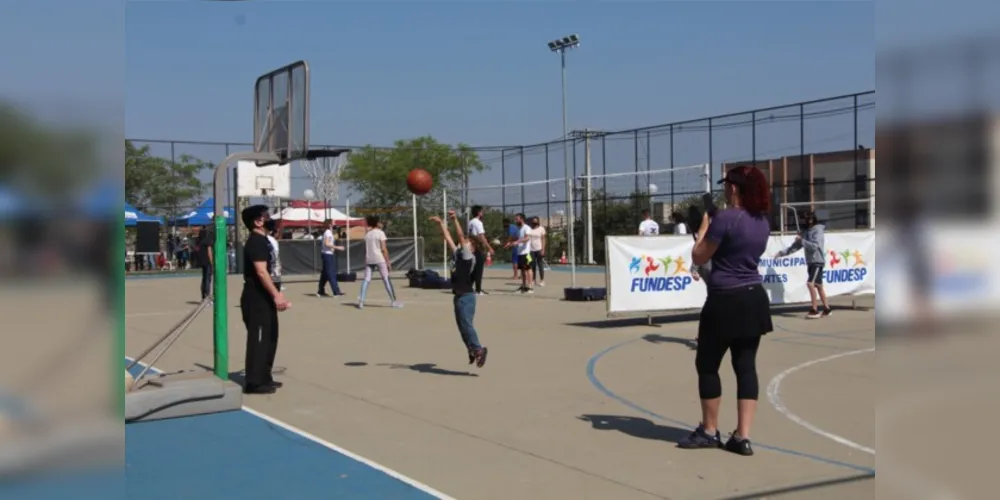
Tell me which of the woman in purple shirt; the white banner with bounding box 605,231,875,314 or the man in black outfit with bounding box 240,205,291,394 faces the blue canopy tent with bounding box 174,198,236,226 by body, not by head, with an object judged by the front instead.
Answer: the woman in purple shirt

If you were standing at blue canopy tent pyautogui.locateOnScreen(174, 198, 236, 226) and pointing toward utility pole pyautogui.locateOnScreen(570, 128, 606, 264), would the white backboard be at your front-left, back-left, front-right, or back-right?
front-right

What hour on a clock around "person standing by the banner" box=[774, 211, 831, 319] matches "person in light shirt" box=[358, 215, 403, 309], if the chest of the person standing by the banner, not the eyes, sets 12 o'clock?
The person in light shirt is roughly at 12 o'clock from the person standing by the banner.

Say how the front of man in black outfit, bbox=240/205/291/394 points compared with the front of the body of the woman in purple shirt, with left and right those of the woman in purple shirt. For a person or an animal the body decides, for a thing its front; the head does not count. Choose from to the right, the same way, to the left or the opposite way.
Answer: to the right

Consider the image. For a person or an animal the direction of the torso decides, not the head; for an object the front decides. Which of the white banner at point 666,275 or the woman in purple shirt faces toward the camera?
the white banner

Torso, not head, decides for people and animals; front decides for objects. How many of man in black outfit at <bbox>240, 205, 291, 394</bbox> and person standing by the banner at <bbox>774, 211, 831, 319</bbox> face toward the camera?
0

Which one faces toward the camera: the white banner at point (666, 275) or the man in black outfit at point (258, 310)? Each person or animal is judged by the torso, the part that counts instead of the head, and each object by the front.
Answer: the white banner

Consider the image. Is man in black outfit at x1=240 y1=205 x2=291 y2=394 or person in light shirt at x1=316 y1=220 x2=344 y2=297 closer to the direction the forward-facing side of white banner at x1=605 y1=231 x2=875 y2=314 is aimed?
the man in black outfit

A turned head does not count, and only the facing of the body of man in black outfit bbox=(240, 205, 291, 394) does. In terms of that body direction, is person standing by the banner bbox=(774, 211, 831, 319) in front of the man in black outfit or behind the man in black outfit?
in front

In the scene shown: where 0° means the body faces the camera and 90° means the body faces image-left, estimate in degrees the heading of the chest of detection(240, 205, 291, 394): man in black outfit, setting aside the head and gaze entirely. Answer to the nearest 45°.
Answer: approximately 270°

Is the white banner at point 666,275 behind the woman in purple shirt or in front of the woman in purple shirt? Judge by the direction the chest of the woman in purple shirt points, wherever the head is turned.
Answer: in front

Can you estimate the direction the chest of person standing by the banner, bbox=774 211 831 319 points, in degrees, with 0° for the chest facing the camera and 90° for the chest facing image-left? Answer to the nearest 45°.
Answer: approximately 90°

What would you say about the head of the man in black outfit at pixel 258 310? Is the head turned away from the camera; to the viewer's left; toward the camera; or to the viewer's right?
to the viewer's right

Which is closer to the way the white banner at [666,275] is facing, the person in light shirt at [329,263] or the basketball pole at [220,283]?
the basketball pole

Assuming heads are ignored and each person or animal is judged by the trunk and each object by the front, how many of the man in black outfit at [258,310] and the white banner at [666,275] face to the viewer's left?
0

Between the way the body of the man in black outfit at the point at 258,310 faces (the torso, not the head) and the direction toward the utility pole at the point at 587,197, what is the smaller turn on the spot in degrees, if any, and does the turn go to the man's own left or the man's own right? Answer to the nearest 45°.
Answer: approximately 45° to the man's own left

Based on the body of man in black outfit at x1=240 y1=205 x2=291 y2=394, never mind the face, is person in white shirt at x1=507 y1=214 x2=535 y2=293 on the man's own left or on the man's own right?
on the man's own left
